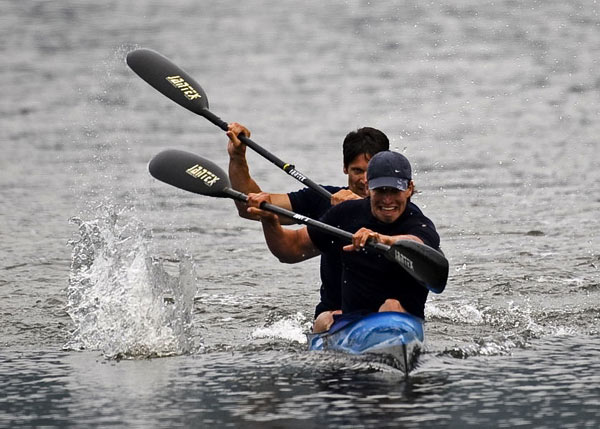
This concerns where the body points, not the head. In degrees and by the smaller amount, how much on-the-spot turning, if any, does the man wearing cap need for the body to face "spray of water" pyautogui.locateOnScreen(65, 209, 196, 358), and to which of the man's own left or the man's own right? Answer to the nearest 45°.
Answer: approximately 135° to the man's own right

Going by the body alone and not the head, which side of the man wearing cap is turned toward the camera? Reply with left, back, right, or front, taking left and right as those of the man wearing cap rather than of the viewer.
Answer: front
